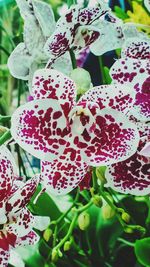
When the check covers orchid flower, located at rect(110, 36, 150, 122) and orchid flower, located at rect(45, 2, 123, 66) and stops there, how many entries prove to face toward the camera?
2

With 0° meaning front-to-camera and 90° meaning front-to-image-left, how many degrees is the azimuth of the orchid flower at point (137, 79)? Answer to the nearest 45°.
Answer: approximately 0°
